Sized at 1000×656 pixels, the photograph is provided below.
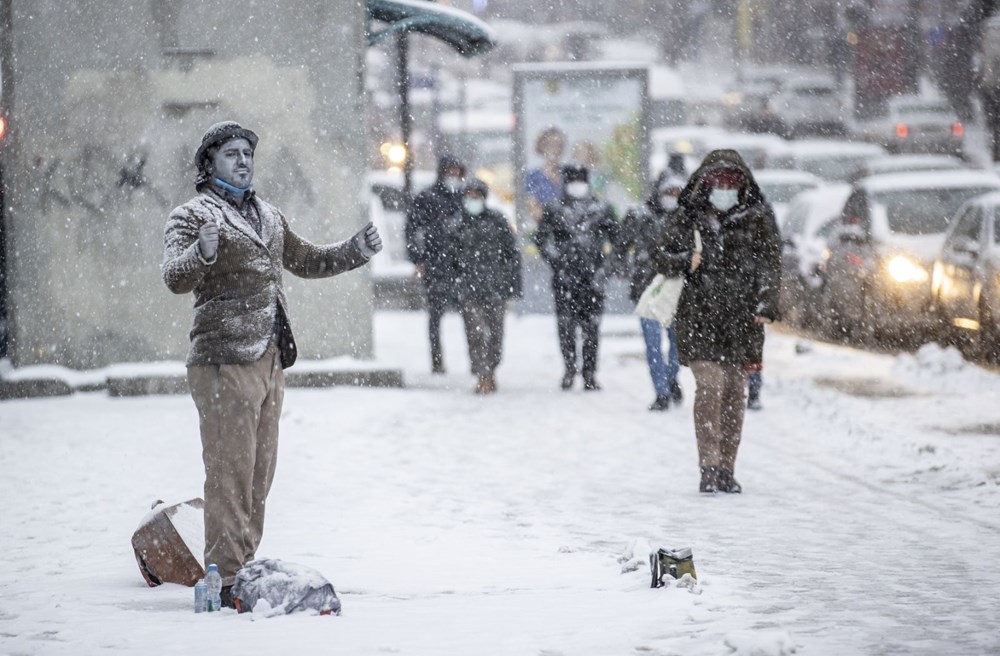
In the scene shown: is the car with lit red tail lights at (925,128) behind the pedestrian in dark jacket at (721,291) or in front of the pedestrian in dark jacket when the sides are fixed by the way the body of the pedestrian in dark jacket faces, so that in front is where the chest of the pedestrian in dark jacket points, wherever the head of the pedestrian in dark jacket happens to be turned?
behind

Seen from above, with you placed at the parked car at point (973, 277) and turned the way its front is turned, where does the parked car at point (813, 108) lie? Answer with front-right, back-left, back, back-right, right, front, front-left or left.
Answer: back-right

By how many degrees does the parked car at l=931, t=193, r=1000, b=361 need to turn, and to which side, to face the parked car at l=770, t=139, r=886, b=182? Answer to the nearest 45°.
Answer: approximately 135° to its right

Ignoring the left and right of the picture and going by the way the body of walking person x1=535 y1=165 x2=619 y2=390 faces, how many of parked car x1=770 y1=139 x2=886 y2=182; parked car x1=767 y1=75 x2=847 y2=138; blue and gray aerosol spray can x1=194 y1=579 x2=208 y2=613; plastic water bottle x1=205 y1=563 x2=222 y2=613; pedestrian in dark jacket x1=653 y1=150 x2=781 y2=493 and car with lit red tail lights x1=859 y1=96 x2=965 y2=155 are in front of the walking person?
3

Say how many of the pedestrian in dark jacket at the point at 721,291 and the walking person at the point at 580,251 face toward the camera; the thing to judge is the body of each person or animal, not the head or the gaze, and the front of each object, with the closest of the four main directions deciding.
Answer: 2

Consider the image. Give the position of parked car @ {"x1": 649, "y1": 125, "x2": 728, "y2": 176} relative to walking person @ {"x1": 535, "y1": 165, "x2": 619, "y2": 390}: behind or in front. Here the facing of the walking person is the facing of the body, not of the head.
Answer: behind

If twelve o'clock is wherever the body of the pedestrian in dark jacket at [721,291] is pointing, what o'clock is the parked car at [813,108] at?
The parked car is roughly at 6 o'clock from the pedestrian in dark jacket.
